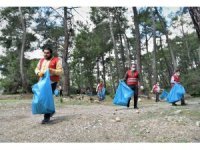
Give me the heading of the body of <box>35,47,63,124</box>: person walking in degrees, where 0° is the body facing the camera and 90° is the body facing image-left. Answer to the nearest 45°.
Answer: approximately 45°
